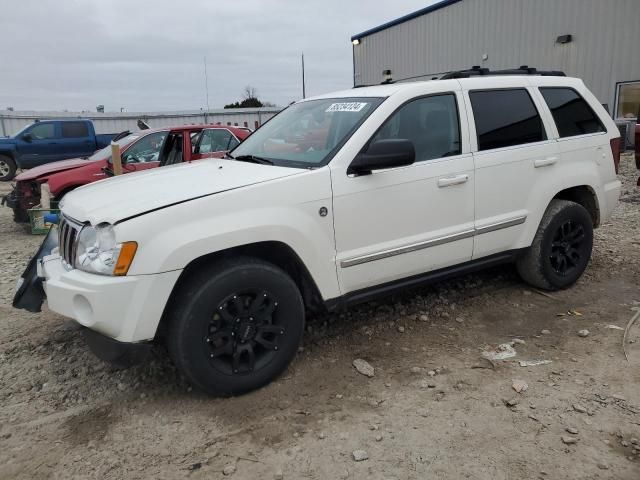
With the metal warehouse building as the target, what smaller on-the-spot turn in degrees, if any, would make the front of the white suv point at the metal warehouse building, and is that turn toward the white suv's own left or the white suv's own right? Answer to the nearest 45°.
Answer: approximately 180°

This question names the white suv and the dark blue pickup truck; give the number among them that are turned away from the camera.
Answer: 0

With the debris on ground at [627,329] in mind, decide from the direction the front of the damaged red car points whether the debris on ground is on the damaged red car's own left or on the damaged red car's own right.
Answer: on the damaged red car's own left

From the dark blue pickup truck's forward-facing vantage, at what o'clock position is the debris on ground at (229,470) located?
The debris on ground is roughly at 9 o'clock from the dark blue pickup truck.

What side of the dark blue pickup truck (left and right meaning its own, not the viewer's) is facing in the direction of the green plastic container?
left

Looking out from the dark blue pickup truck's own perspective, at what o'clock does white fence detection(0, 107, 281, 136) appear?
The white fence is roughly at 4 o'clock from the dark blue pickup truck.

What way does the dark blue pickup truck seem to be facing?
to the viewer's left

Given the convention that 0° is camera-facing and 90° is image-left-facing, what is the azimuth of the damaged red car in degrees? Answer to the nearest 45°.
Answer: approximately 45°

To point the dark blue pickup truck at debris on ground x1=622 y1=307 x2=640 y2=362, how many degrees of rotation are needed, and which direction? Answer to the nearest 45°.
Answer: approximately 90° to its left

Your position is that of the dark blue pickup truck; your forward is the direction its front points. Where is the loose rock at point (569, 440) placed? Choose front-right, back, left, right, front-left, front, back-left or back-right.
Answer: left

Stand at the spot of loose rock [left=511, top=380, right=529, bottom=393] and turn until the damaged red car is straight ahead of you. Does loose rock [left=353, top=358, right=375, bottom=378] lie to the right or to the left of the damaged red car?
left

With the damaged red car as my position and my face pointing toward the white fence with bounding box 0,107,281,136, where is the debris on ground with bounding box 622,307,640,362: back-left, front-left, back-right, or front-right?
back-right
